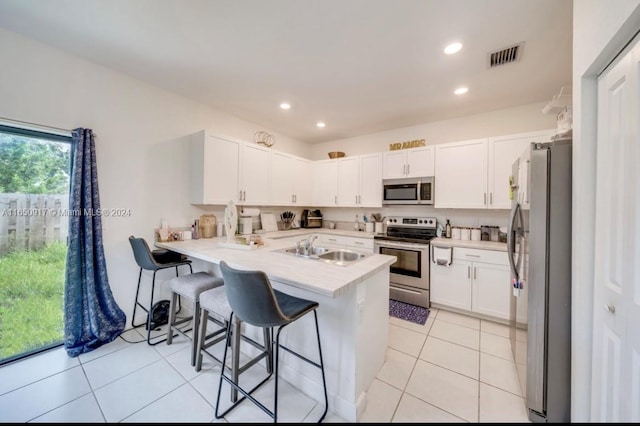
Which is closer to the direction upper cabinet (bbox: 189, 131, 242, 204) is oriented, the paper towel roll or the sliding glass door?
the paper towel roll

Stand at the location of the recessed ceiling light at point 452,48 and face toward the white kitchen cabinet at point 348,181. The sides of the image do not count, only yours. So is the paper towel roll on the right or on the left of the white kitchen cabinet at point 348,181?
left

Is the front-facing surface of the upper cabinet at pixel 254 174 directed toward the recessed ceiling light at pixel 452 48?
yes

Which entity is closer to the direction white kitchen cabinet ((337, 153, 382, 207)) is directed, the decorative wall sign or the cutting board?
the cutting board

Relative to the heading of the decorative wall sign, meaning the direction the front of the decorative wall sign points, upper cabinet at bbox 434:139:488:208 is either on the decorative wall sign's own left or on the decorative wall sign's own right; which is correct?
on the decorative wall sign's own left

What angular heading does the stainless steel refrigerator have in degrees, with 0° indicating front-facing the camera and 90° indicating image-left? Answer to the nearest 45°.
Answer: approximately 90°

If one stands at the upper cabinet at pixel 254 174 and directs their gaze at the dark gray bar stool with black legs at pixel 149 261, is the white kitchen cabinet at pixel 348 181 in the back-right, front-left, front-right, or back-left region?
back-left

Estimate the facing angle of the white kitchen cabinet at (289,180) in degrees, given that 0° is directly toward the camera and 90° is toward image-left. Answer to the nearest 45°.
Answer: approximately 315°

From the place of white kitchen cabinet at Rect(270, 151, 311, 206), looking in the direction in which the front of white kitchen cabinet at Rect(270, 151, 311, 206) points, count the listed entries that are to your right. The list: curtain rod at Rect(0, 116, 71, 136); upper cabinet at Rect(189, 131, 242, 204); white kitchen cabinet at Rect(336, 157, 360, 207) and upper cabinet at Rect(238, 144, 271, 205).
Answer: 3
